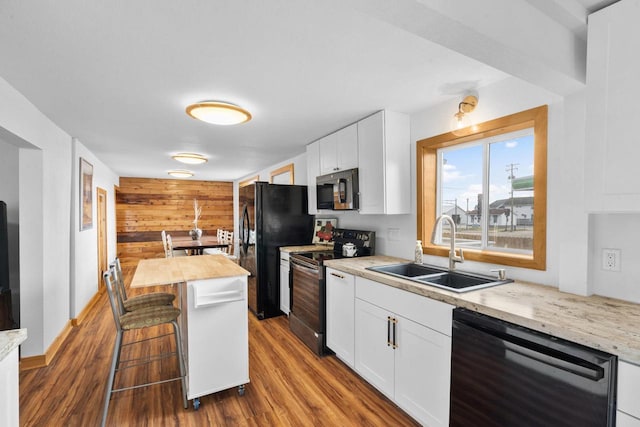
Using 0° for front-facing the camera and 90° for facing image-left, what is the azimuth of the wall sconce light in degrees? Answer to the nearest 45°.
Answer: approximately 45°

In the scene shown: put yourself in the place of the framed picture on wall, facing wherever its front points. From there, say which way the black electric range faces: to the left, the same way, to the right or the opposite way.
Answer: the opposite way

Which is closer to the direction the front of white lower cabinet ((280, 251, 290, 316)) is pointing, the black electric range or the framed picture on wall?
the framed picture on wall

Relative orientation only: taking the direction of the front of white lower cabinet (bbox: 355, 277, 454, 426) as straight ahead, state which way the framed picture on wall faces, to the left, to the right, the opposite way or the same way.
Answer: the opposite way

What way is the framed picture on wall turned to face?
to the viewer's right

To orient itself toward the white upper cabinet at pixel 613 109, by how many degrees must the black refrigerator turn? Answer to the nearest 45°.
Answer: approximately 135° to its left

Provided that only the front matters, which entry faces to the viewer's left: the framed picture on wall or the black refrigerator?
the black refrigerator
